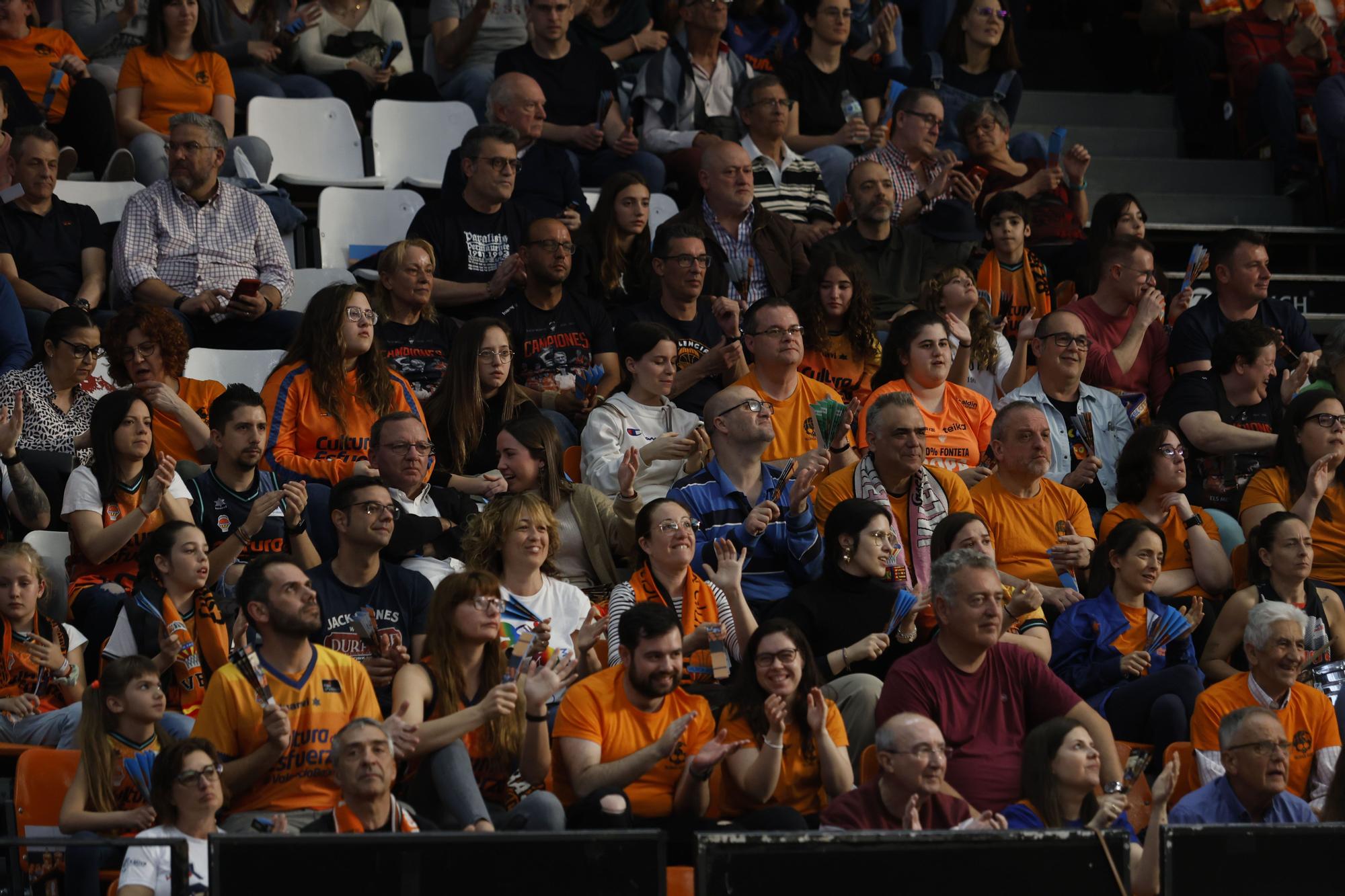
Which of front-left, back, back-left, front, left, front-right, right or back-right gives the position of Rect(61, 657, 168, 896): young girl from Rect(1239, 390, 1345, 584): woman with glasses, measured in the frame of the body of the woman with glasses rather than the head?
right

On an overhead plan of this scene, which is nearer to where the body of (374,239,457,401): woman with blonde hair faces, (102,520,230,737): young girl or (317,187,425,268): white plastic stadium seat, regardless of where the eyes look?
the young girl

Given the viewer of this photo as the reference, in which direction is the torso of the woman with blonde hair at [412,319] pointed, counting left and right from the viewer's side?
facing the viewer and to the right of the viewer

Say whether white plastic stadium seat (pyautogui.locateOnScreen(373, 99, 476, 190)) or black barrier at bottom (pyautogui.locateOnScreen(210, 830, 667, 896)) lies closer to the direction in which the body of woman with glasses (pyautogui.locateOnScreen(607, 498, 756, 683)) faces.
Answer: the black barrier at bottom

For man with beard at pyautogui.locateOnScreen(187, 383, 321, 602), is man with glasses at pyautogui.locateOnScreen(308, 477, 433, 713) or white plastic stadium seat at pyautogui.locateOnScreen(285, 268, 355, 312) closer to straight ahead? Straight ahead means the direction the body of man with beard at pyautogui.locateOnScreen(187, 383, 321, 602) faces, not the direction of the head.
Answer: the man with glasses

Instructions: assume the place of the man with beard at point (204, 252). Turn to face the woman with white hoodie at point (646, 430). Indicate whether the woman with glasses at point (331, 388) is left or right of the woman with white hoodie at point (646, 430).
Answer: right

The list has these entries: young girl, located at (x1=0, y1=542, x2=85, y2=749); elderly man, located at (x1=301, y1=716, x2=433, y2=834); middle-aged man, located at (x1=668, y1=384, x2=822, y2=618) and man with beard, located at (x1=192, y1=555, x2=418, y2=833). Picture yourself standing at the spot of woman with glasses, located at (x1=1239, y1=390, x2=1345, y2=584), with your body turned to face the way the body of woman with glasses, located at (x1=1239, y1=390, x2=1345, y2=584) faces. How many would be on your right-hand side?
4

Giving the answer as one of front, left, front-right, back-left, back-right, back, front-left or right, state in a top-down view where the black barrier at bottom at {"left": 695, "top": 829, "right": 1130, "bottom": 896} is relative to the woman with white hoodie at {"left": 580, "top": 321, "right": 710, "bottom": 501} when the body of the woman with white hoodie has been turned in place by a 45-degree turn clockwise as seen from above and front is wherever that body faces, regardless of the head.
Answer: front

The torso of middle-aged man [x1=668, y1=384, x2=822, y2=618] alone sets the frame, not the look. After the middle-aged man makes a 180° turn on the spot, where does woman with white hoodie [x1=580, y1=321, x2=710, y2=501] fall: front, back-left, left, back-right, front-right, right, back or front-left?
front

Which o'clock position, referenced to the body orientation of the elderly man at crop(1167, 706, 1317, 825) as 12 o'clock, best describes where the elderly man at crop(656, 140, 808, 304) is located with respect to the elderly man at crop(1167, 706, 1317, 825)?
the elderly man at crop(656, 140, 808, 304) is roughly at 6 o'clock from the elderly man at crop(1167, 706, 1317, 825).

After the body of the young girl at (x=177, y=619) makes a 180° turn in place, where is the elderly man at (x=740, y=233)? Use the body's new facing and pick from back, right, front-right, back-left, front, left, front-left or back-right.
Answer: right

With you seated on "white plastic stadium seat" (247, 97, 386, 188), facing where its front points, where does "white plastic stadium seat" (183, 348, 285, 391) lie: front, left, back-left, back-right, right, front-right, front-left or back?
front-right

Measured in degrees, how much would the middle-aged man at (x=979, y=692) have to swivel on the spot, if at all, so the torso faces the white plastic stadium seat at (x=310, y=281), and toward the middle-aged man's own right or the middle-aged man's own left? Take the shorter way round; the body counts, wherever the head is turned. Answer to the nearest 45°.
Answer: approximately 180°
